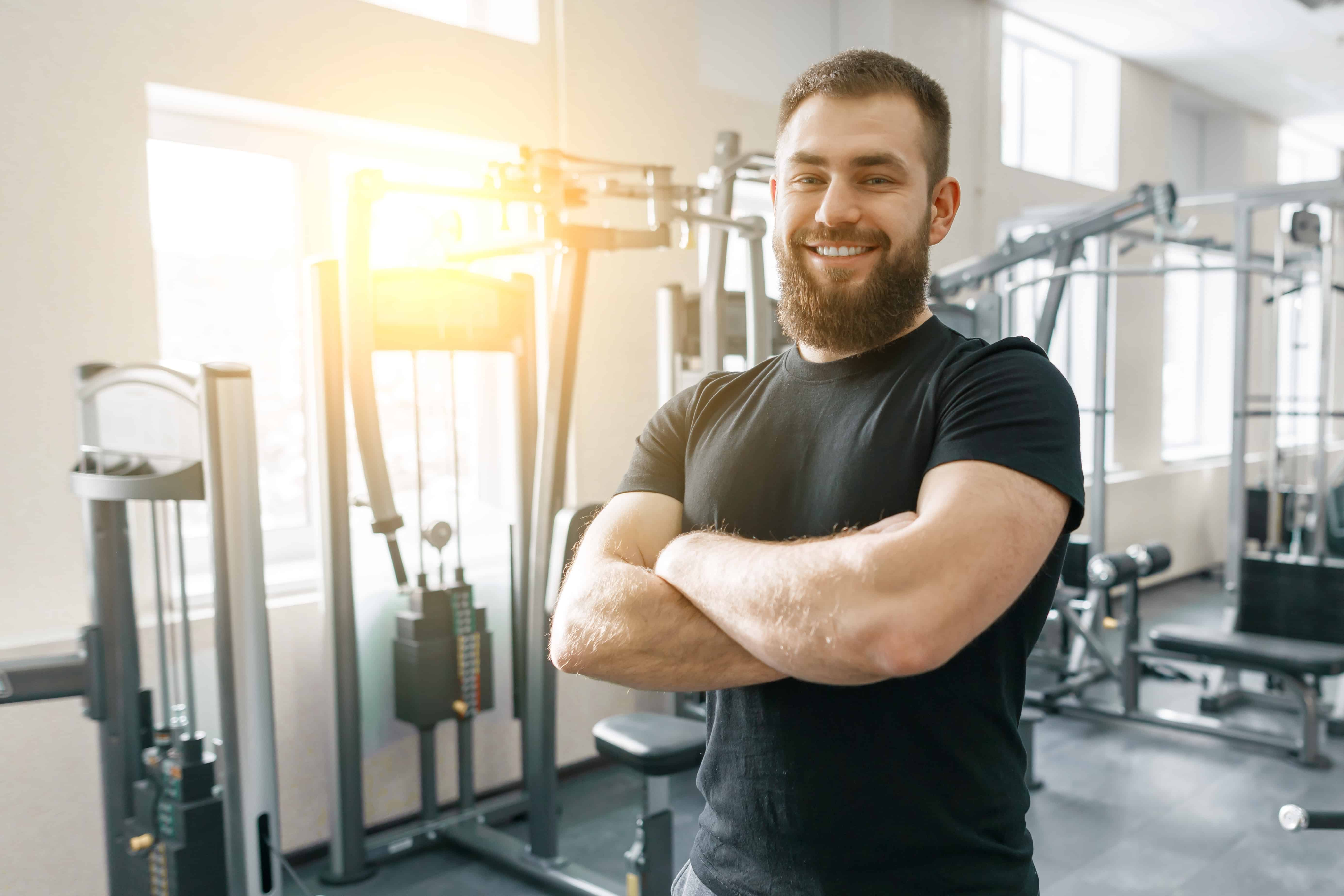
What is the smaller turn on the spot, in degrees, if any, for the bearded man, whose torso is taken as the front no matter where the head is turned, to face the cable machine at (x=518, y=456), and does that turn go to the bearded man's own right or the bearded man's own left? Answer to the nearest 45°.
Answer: approximately 90° to the bearded man's own right

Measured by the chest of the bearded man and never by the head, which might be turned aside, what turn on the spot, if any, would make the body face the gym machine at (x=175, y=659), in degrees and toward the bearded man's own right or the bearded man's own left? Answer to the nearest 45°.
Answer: approximately 90° to the bearded man's own right

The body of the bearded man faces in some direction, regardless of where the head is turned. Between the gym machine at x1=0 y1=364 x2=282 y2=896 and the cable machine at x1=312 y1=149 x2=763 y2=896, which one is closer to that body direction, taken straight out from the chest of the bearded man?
the gym machine

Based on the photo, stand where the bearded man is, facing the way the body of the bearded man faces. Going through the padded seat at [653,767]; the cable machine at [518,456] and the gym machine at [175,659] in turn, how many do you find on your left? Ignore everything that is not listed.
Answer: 0

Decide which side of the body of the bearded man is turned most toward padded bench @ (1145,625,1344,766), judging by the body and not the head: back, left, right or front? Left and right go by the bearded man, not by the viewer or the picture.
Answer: back

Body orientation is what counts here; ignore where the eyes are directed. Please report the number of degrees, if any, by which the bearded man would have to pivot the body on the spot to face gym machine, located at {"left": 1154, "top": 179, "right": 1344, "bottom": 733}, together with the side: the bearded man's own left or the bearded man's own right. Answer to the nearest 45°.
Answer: approximately 180°

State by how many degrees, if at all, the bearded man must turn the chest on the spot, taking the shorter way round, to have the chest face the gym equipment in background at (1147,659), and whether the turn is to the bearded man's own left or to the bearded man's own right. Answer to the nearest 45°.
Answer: approximately 135° to the bearded man's own right

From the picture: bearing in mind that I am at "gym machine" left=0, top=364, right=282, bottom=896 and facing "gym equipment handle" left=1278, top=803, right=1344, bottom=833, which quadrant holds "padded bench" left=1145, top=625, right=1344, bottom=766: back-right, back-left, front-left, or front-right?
front-left

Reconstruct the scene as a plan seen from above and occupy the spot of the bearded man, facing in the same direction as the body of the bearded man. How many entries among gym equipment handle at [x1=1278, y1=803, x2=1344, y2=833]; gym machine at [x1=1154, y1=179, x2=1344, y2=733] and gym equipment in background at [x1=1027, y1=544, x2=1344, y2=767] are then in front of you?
0

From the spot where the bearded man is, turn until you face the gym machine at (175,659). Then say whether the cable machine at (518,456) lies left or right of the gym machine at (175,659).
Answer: right

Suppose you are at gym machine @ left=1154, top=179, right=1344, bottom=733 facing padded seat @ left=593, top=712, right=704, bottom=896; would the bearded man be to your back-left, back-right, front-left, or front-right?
front-left

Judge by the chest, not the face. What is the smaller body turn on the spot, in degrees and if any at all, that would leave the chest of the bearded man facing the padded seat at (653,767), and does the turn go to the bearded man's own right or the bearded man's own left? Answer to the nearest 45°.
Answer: approximately 135° to the bearded man's own right
